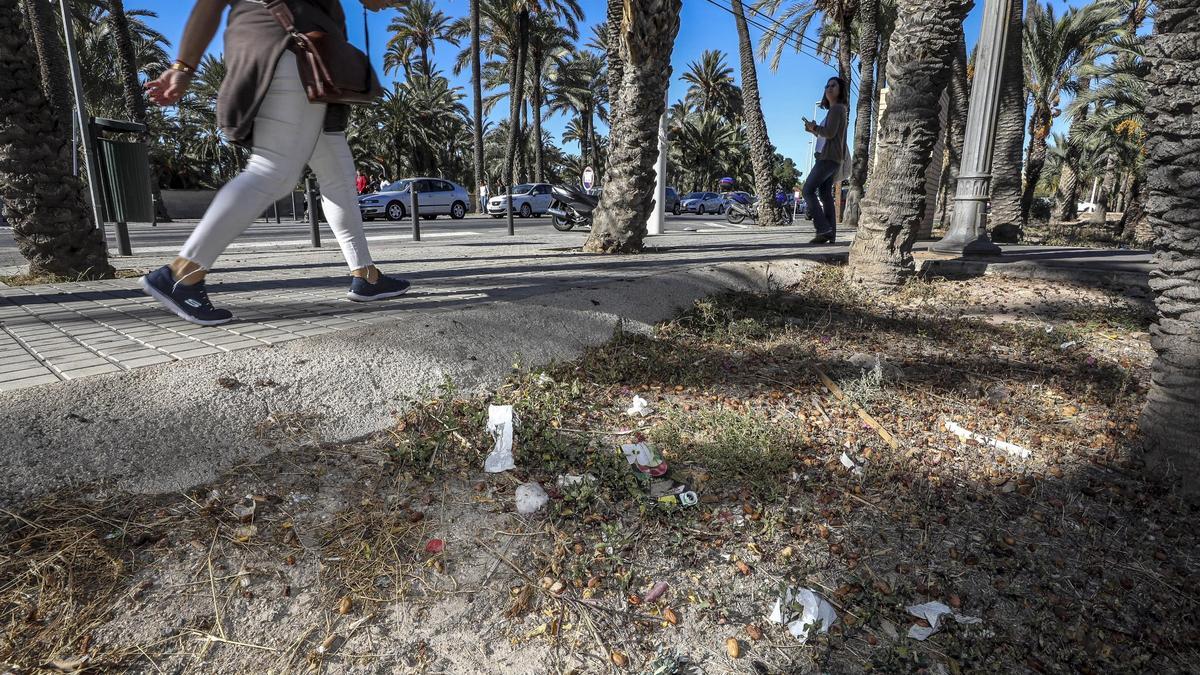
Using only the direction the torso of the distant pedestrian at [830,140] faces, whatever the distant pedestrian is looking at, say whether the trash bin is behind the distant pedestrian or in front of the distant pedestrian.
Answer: in front

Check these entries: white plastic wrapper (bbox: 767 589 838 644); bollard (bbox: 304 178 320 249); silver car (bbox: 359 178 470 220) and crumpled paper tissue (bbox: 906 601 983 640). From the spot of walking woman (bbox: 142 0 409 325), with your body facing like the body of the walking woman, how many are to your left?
2

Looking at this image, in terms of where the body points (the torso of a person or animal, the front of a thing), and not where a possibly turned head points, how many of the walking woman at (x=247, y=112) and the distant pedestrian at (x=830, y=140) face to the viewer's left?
1
